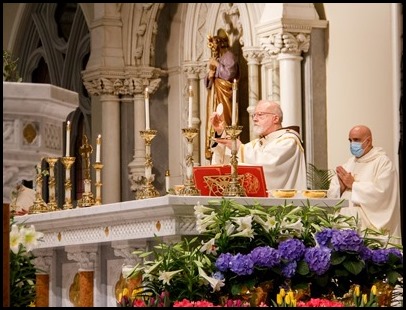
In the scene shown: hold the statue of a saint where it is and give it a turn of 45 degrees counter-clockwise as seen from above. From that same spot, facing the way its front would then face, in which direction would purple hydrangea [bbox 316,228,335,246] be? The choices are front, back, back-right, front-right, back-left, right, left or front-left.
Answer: front

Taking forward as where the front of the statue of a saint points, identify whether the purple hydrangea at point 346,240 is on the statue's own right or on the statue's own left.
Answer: on the statue's own left

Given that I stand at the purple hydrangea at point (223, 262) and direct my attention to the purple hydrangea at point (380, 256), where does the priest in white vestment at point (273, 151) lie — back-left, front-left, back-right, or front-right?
front-left

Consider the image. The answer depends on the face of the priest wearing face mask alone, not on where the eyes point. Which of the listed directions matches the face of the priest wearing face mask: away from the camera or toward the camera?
toward the camera

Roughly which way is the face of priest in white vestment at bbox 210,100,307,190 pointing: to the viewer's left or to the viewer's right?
to the viewer's left

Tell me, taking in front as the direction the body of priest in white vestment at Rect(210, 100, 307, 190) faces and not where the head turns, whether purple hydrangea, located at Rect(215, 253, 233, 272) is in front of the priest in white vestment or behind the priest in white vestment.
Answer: in front

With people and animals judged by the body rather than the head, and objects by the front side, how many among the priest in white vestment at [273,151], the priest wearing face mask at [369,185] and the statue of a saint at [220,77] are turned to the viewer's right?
0

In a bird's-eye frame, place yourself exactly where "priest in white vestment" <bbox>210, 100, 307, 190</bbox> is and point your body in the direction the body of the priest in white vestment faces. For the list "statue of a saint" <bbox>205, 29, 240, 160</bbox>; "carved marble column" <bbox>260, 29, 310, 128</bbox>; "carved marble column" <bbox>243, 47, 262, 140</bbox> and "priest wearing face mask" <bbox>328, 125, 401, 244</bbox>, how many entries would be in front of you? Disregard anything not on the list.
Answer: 0

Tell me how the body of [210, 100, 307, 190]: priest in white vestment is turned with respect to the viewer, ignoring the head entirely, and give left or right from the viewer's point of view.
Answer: facing the viewer and to the left of the viewer

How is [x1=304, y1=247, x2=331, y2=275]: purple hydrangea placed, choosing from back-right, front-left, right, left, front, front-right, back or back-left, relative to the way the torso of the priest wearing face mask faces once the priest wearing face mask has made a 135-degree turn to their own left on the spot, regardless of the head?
right

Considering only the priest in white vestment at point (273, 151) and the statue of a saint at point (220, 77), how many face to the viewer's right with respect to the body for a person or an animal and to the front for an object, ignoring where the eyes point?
0

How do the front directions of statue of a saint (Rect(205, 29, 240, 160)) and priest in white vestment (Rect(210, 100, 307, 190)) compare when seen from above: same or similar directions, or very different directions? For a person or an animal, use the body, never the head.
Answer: same or similar directions

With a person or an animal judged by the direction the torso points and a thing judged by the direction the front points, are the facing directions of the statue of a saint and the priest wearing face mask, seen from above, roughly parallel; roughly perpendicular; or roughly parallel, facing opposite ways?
roughly parallel

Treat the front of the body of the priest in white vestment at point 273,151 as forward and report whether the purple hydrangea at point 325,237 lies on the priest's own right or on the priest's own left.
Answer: on the priest's own left

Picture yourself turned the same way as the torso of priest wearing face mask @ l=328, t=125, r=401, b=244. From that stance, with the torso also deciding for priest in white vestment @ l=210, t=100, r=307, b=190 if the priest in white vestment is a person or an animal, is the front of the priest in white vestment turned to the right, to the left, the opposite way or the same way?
the same way
